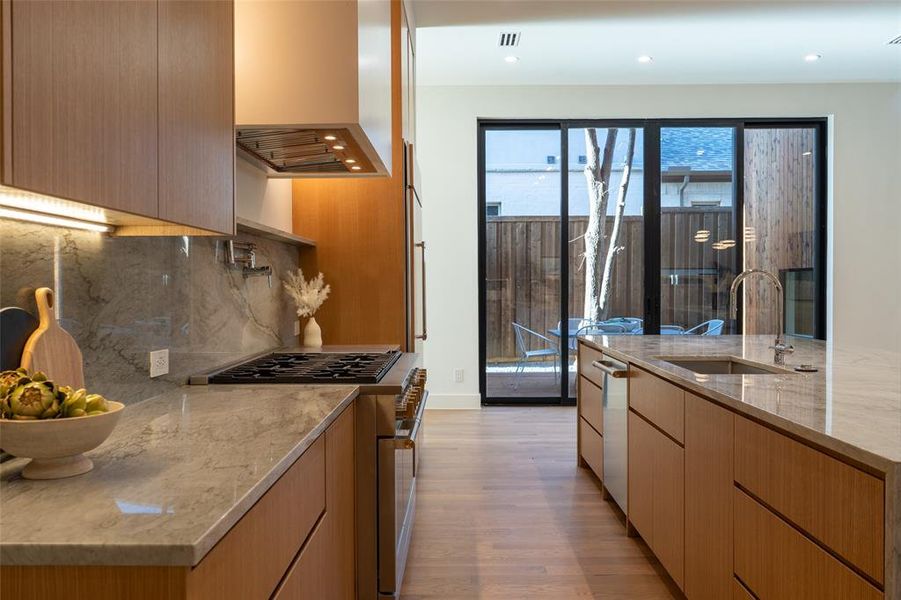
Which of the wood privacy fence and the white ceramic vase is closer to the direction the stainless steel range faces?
the wood privacy fence

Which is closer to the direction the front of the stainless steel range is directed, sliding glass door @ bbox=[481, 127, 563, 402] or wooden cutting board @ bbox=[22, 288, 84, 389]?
the sliding glass door

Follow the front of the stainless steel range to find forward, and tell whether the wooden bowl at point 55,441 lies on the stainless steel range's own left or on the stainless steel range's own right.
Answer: on the stainless steel range's own right

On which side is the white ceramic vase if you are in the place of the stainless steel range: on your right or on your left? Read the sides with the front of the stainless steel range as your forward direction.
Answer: on your left

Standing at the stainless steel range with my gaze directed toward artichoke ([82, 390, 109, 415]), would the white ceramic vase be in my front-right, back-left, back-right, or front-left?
back-right

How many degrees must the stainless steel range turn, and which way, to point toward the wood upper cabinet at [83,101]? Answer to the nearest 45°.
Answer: approximately 135° to its right

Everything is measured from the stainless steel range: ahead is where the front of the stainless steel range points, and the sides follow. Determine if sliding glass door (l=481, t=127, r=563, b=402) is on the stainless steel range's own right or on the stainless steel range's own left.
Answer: on the stainless steel range's own left

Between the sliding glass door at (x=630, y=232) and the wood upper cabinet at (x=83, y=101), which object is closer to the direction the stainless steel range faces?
the sliding glass door

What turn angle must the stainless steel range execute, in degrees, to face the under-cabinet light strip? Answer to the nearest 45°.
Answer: approximately 135° to its right

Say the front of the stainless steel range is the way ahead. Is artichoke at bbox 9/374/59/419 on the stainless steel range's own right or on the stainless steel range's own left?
on the stainless steel range's own right

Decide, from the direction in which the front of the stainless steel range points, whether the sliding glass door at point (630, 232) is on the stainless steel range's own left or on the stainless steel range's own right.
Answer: on the stainless steel range's own left

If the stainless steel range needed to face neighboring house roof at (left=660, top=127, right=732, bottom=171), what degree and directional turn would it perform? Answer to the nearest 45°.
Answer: approximately 45° to its left

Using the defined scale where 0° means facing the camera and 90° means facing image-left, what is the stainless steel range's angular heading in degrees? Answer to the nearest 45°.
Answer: approximately 270°

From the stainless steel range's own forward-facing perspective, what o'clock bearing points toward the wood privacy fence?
The wood privacy fence is roughly at 10 o'clock from the stainless steel range.
